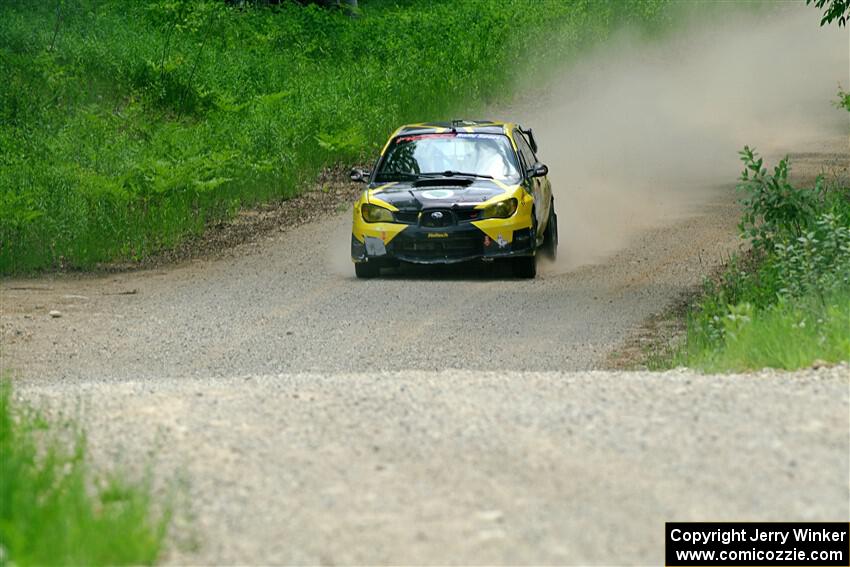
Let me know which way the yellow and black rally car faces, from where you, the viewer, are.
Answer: facing the viewer
